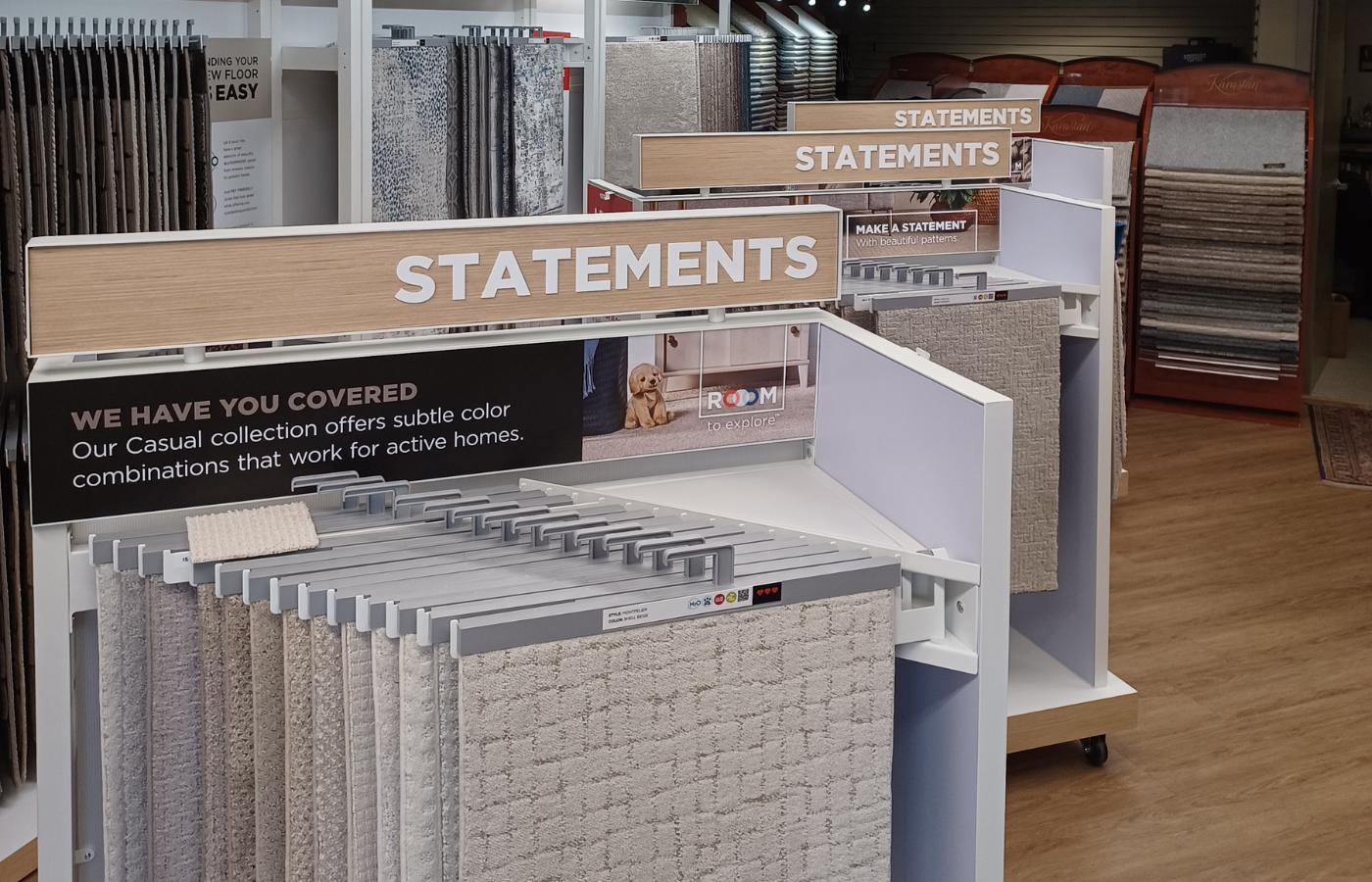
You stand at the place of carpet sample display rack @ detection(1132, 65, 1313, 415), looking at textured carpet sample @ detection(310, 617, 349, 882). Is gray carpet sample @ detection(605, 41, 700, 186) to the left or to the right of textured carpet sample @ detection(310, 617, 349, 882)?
right

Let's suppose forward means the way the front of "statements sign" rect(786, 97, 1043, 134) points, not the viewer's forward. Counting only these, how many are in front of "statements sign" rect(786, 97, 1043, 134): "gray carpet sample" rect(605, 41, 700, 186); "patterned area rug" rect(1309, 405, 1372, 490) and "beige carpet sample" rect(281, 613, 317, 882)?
1

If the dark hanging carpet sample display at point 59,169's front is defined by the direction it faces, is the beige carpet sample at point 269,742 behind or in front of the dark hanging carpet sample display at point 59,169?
in front

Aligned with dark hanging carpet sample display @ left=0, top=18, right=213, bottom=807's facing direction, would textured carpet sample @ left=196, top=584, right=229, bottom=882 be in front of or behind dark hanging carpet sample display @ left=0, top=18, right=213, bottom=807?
in front

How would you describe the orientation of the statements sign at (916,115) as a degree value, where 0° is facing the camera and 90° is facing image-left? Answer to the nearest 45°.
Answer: approximately 0°

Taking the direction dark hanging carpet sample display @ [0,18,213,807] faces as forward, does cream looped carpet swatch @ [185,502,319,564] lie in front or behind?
in front

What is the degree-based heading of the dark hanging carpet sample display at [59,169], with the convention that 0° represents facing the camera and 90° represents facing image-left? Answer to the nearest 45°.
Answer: approximately 0°
